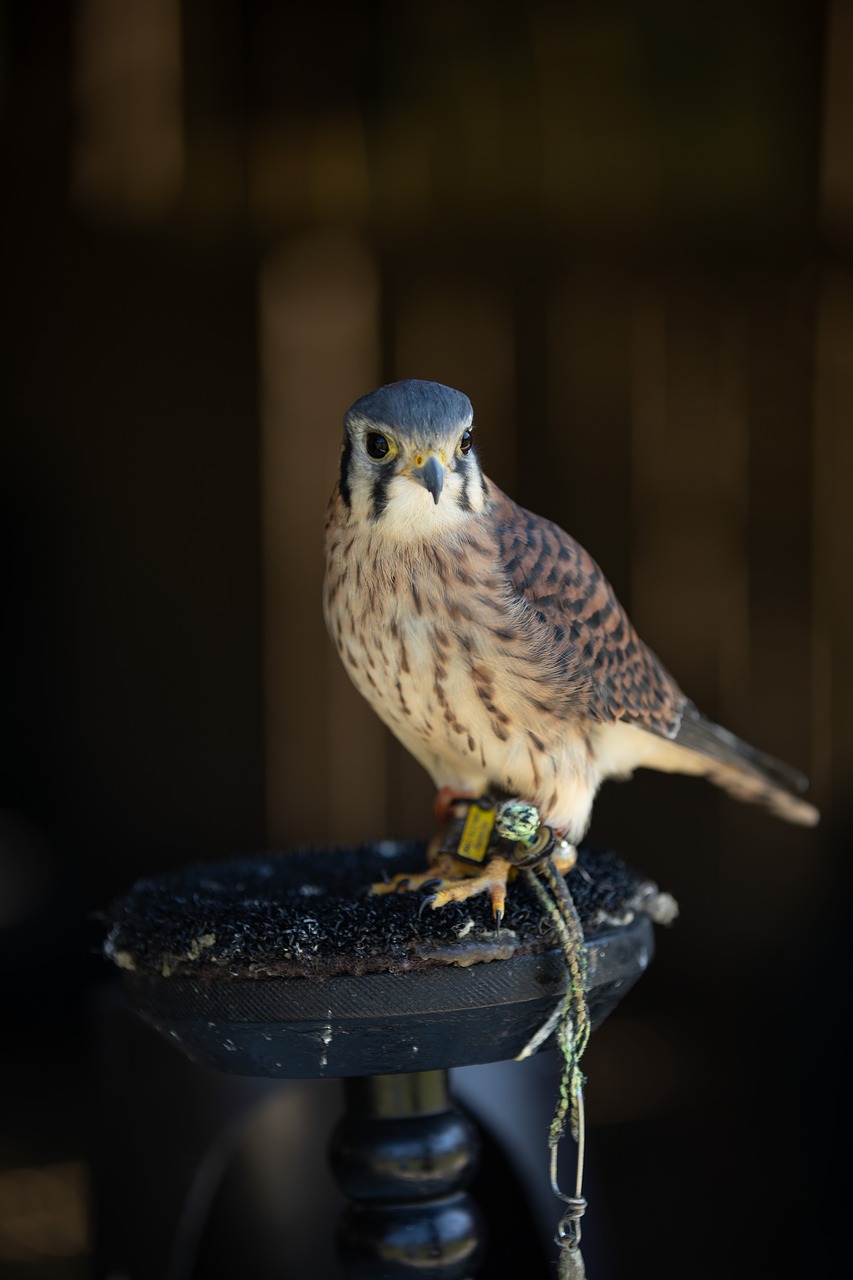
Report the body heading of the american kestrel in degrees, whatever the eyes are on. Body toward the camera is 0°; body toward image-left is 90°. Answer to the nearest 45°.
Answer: approximately 45°
